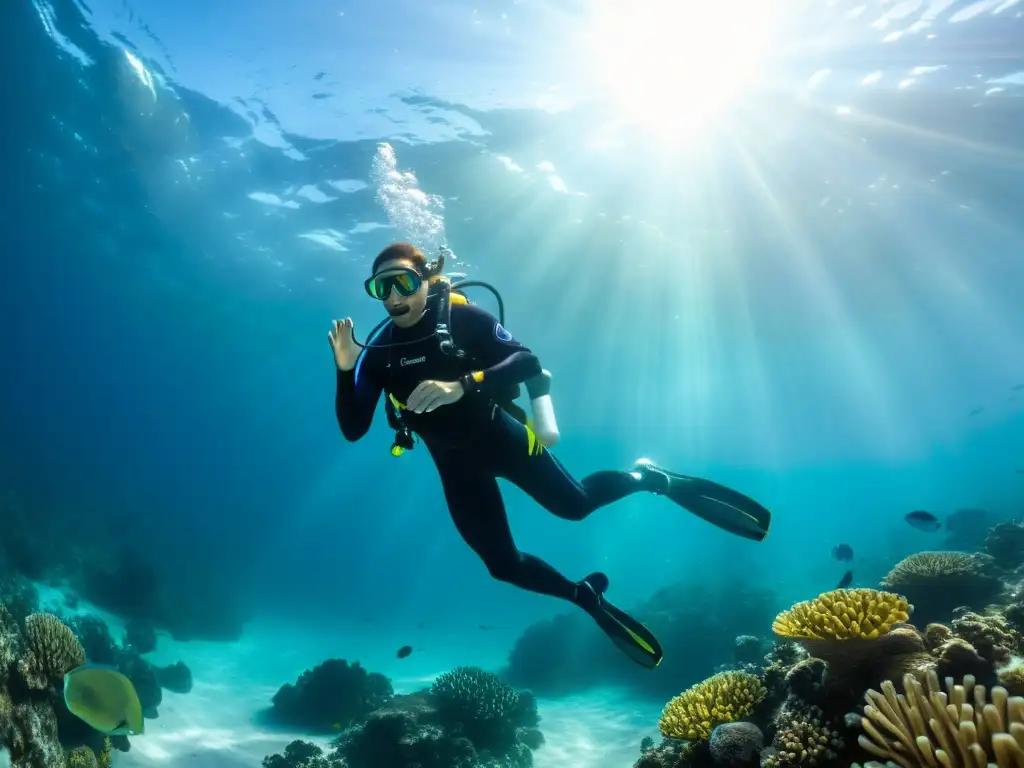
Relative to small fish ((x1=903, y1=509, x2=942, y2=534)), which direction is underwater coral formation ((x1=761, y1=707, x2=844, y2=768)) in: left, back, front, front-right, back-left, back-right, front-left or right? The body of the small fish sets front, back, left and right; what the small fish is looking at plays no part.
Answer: left

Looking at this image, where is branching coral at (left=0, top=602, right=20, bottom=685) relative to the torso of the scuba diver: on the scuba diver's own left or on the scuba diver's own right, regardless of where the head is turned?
on the scuba diver's own right

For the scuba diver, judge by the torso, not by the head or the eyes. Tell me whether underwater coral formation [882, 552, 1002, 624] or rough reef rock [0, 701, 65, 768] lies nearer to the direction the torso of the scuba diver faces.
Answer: the rough reef rock

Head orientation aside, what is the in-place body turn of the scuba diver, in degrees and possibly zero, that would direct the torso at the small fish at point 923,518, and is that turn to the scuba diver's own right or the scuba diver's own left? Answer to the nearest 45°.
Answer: approximately 180°

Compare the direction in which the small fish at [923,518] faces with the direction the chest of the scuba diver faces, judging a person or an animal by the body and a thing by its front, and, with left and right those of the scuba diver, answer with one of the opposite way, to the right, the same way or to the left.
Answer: to the right

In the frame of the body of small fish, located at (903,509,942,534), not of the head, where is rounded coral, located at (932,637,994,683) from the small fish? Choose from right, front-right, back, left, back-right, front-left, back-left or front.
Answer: left

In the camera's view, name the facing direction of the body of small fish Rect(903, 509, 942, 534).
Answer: to the viewer's left

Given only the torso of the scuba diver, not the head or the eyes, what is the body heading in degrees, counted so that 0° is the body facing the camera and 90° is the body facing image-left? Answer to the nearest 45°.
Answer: approximately 45°
